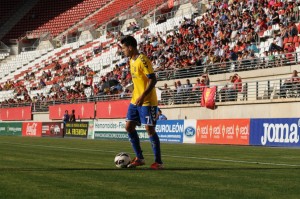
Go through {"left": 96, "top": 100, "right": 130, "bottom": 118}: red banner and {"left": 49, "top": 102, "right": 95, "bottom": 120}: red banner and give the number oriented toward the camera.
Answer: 2

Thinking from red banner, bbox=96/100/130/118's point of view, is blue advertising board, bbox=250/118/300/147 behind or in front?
in front

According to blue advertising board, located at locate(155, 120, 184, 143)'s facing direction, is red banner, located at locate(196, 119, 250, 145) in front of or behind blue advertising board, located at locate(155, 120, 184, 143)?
in front
